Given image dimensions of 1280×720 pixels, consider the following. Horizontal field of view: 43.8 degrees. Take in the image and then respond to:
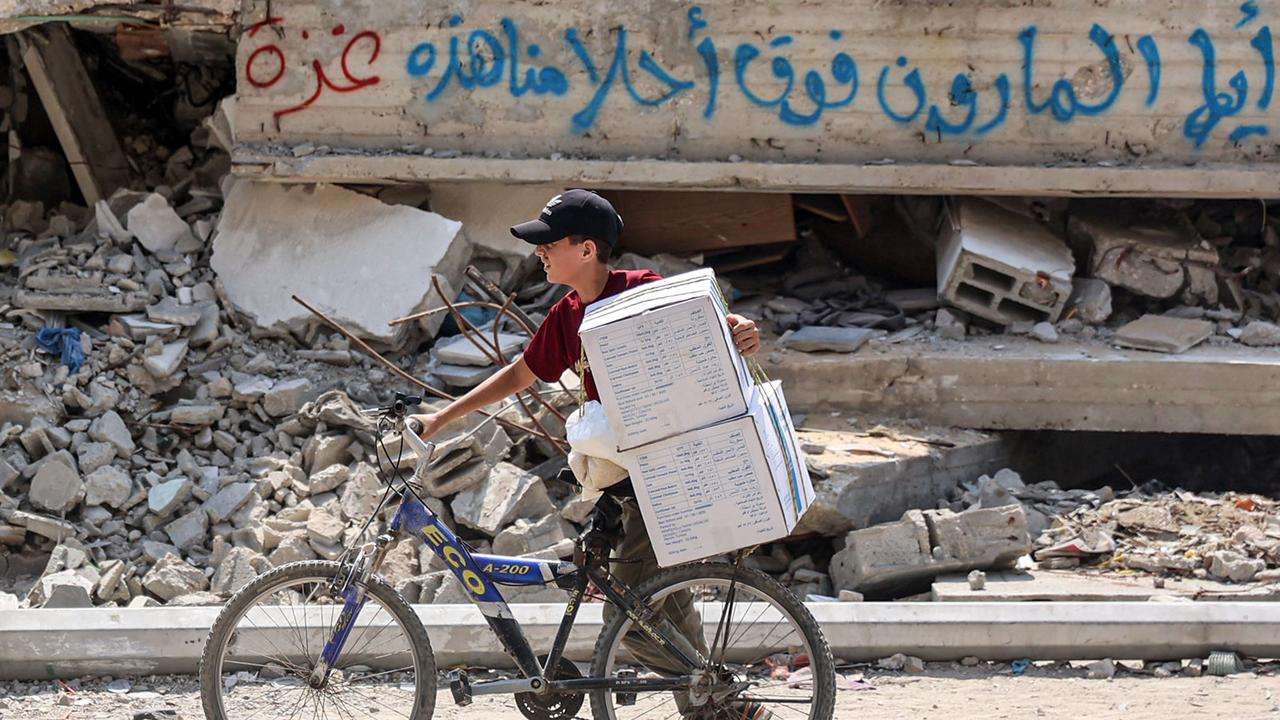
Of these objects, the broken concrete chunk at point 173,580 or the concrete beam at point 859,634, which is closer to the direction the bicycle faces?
the broken concrete chunk

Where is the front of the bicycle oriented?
to the viewer's left

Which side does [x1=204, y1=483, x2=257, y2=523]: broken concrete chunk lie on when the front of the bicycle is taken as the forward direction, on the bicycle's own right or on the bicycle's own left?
on the bicycle's own right

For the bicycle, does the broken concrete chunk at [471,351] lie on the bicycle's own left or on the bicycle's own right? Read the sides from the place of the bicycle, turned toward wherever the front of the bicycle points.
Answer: on the bicycle's own right

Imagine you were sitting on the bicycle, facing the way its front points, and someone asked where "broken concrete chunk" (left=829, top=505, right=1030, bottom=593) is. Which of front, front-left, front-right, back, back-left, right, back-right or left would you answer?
back-right

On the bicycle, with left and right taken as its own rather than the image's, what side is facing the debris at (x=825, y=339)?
right

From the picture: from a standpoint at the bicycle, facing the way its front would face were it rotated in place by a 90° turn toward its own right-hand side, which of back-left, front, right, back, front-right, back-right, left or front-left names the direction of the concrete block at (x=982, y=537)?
front-right

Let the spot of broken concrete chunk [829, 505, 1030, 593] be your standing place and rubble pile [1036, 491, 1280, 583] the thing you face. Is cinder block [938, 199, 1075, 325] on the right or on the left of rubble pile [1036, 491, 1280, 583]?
left

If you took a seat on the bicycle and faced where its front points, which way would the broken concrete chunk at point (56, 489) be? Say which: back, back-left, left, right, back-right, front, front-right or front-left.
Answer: front-right

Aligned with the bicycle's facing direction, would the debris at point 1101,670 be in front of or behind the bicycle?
behind

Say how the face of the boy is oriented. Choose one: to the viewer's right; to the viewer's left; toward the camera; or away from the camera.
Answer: to the viewer's left

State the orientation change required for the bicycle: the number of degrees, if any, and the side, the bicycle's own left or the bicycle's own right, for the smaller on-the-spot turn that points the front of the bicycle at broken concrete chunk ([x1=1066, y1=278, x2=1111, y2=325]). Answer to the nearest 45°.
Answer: approximately 135° to the bicycle's own right

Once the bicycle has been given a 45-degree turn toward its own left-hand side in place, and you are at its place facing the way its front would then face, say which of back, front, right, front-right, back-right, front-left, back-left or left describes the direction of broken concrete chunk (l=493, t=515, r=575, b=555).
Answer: back-right

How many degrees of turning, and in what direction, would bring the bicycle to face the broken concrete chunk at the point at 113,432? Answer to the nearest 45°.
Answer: approximately 45° to its right

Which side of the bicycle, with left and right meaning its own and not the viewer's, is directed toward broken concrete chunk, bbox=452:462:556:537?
right

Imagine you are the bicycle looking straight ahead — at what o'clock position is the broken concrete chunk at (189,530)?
The broken concrete chunk is roughly at 2 o'clock from the bicycle.

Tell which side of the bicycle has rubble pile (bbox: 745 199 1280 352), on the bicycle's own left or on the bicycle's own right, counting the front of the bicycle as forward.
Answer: on the bicycle's own right

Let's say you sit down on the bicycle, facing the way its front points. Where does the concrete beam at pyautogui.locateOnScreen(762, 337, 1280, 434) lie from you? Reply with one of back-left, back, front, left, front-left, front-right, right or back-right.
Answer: back-right
